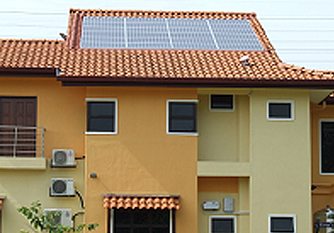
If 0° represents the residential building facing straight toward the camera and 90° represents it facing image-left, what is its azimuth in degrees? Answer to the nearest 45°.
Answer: approximately 0°

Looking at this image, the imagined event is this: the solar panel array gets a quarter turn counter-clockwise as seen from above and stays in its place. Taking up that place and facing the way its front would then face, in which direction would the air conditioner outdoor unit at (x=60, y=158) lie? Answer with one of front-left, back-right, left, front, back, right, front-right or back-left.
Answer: back-right

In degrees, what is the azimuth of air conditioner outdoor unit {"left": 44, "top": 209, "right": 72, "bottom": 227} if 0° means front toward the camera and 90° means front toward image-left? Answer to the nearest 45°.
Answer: approximately 0°
